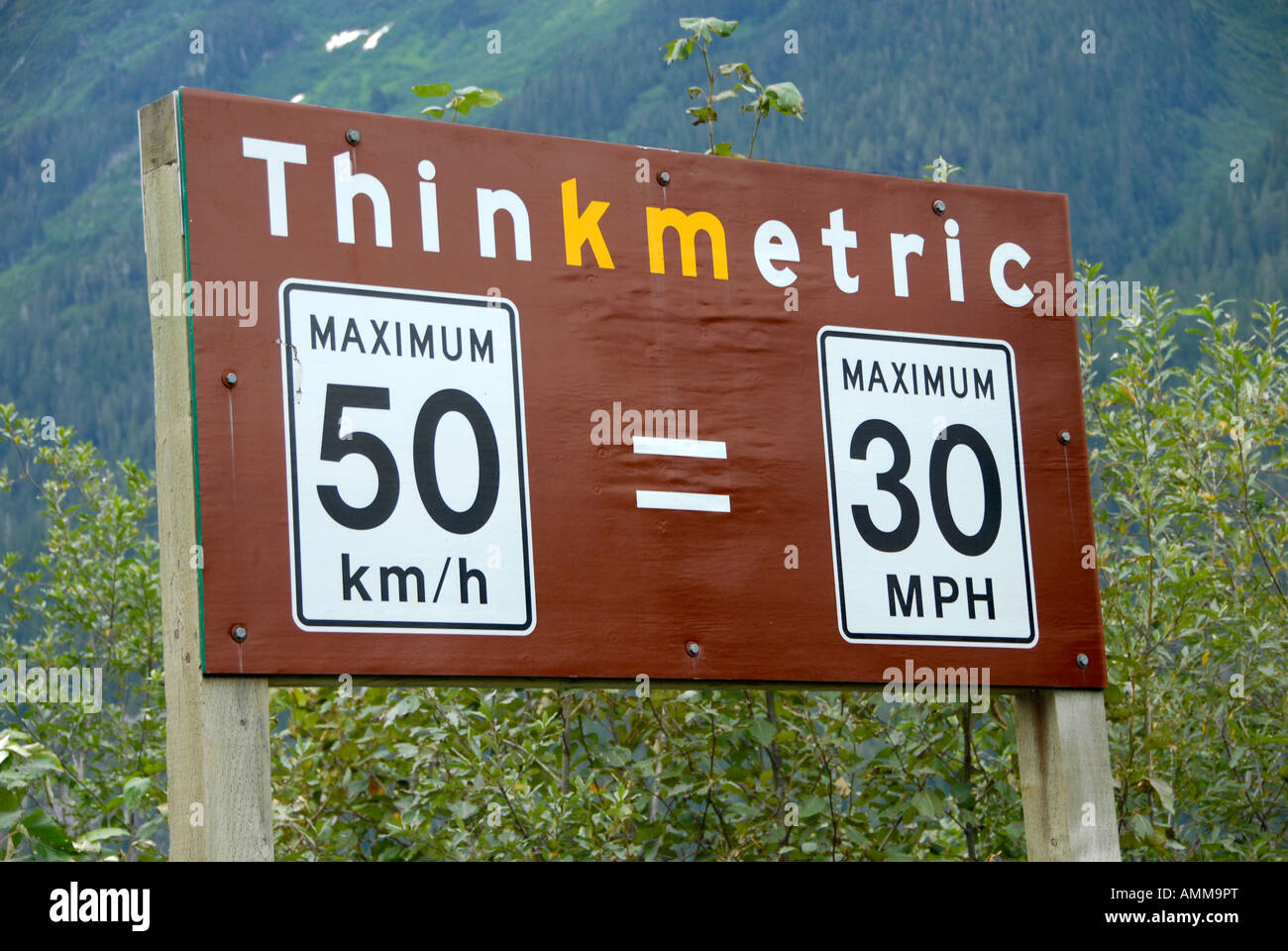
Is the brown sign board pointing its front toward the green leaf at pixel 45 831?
no

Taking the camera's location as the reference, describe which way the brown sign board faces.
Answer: facing the viewer and to the right of the viewer

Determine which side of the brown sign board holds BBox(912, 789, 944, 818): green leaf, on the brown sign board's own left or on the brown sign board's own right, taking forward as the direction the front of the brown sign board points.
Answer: on the brown sign board's own left

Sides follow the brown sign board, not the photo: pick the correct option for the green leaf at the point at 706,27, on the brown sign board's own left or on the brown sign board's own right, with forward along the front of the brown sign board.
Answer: on the brown sign board's own left

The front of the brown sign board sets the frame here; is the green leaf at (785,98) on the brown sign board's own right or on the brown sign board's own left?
on the brown sign board's own left
